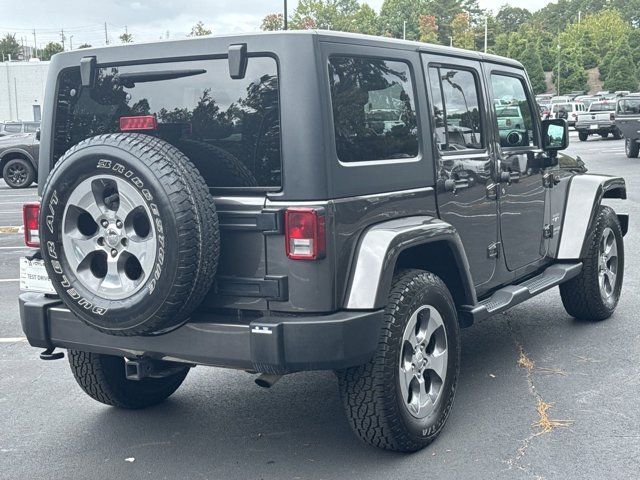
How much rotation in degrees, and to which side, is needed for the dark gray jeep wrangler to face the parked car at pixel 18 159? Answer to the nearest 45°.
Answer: approximately 45° to its left

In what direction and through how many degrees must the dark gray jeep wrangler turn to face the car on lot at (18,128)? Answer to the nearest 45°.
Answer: approximately 45° to its left

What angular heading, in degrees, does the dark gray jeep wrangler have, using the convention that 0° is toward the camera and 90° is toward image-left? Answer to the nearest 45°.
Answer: approximately 225°

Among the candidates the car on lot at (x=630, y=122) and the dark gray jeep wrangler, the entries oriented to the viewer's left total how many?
0
